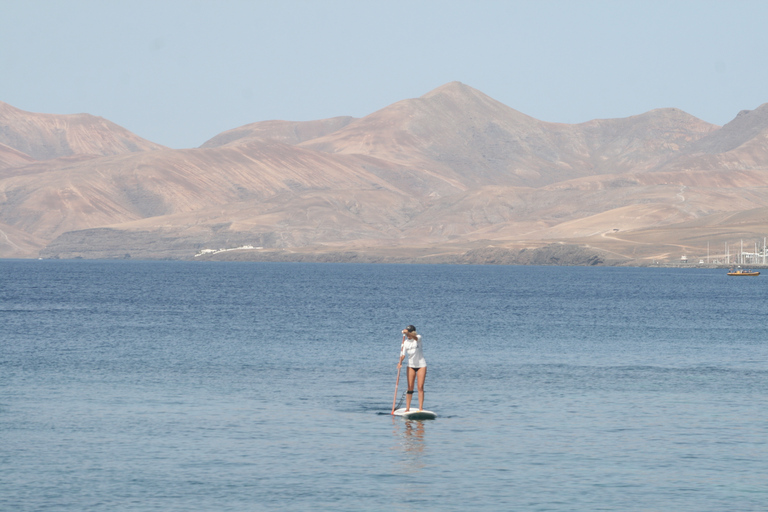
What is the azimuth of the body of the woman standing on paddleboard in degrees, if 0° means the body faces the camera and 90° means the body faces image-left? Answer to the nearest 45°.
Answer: approximately 45°
